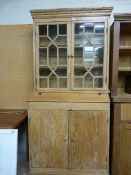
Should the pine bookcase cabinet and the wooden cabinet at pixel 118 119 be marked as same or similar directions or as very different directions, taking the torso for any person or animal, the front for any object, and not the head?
same or similar directions

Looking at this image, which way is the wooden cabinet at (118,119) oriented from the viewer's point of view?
toward the camera

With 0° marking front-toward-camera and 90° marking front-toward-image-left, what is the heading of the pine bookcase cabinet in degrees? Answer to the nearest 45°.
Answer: approximately 0°

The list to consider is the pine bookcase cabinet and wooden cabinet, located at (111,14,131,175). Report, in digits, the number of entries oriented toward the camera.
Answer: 2
